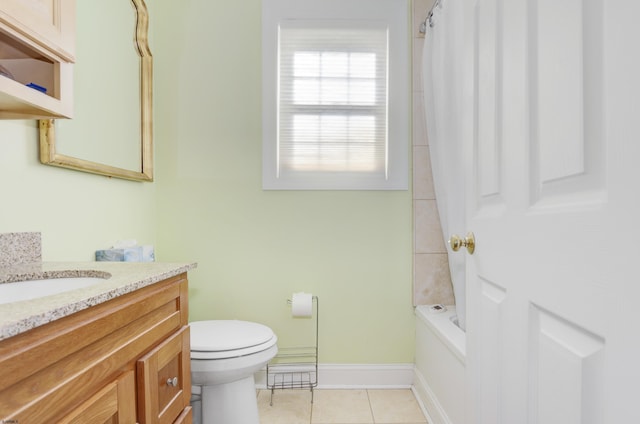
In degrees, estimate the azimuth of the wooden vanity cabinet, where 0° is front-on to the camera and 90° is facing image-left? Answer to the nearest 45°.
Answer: approximately 315°

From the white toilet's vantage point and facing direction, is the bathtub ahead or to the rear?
ahead

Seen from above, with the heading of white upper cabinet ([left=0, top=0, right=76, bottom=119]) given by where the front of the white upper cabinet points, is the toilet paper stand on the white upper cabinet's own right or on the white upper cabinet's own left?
on the white upper cabinet's own left

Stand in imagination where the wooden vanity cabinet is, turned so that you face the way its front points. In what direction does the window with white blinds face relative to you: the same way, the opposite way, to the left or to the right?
to the right

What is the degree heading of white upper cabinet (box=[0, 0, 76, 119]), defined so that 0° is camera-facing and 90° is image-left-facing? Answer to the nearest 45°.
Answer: approximately 315°

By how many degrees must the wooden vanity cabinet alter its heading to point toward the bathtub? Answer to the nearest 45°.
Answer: approximately 45° to its left

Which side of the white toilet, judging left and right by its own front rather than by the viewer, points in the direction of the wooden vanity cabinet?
right

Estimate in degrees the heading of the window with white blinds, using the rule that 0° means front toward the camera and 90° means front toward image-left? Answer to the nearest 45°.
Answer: approximately 0°
